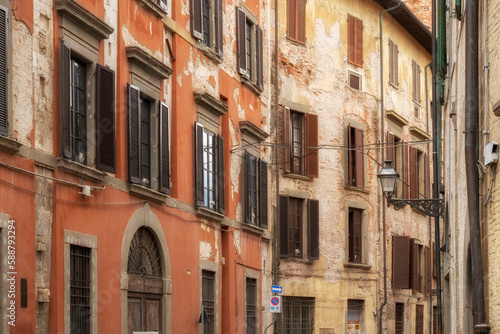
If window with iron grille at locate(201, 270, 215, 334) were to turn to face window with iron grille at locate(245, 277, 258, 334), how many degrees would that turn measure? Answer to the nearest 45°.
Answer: approximately 135° to its left

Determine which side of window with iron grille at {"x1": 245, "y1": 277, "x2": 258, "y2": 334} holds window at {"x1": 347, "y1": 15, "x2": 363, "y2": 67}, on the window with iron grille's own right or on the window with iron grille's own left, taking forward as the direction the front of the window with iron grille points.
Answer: on the window with iron grille's own left

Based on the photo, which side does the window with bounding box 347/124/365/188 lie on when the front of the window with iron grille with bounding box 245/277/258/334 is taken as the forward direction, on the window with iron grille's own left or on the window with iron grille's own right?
on the window with iron grille's own left

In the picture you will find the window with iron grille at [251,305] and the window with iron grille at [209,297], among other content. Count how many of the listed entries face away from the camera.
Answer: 0

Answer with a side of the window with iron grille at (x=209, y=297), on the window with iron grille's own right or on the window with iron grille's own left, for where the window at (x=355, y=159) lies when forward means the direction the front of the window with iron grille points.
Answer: on the window with iron grille's own left

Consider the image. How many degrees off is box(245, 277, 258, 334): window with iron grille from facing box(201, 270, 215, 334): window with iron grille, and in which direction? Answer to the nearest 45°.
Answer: approximately 45° to its right

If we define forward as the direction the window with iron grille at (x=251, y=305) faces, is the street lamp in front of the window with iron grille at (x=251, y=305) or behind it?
in front
